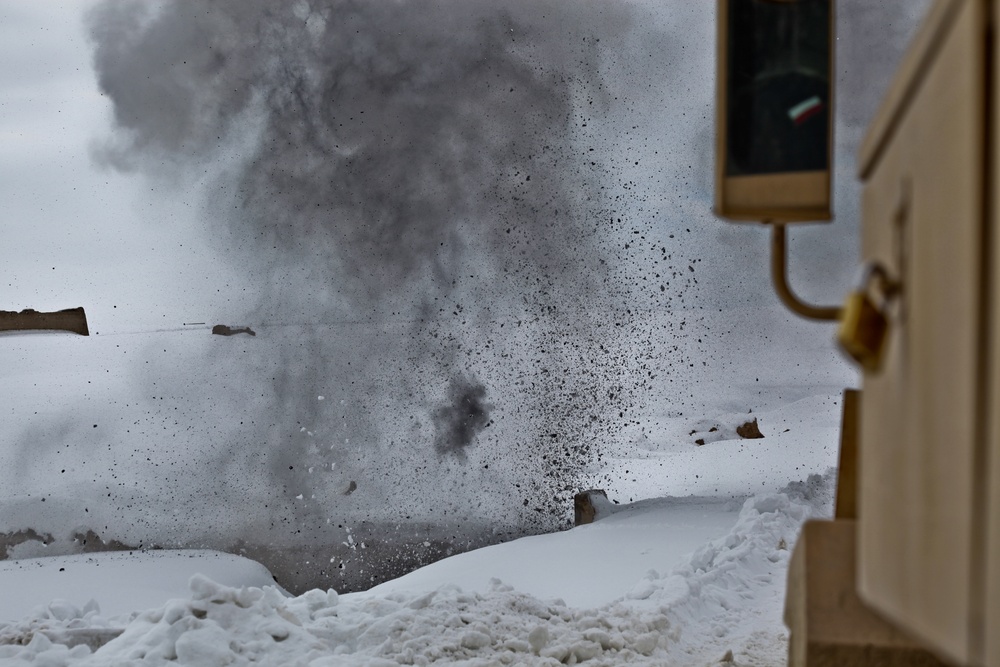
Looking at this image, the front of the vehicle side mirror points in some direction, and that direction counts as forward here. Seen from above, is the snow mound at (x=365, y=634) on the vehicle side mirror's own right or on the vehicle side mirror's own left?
on the vehicle side mirror's own right

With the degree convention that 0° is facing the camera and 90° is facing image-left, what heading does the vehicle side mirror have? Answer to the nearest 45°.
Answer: approximately 0°

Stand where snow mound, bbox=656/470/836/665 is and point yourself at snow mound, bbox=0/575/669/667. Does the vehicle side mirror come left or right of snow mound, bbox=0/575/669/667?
left

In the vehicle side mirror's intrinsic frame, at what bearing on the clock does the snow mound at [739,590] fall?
The snow mound is roughly at 6 o'clock from the vehicle side mirror.
